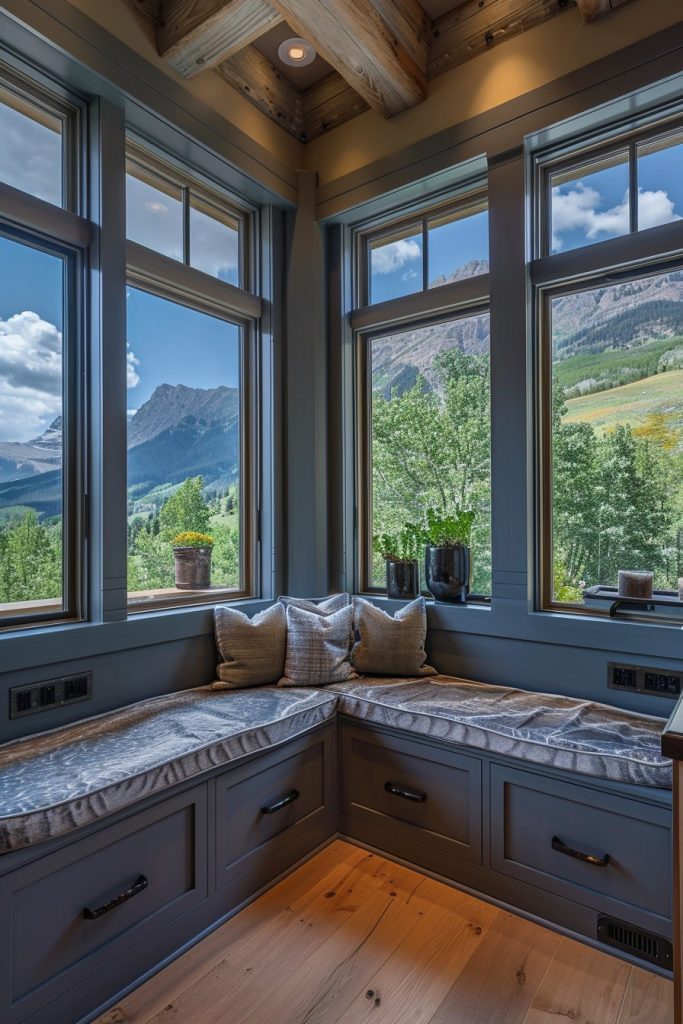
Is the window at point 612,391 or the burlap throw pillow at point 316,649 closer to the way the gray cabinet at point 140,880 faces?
the window

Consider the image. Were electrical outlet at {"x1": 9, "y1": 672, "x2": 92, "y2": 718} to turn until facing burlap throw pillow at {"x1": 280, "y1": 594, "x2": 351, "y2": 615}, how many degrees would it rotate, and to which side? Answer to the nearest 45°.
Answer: approximately 45° to its left

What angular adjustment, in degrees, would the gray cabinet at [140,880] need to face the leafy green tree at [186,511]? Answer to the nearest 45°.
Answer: approximately 135° to its left

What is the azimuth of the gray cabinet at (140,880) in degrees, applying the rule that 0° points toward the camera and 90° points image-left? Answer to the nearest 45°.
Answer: approximately 315°

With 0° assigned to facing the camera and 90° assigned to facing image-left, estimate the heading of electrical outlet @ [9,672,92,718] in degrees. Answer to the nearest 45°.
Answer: approximately 315°

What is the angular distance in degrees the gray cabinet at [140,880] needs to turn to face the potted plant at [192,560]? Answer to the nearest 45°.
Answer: approximately 135° to its left

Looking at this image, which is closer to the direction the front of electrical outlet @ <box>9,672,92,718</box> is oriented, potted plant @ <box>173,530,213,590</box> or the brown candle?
the brown candle
